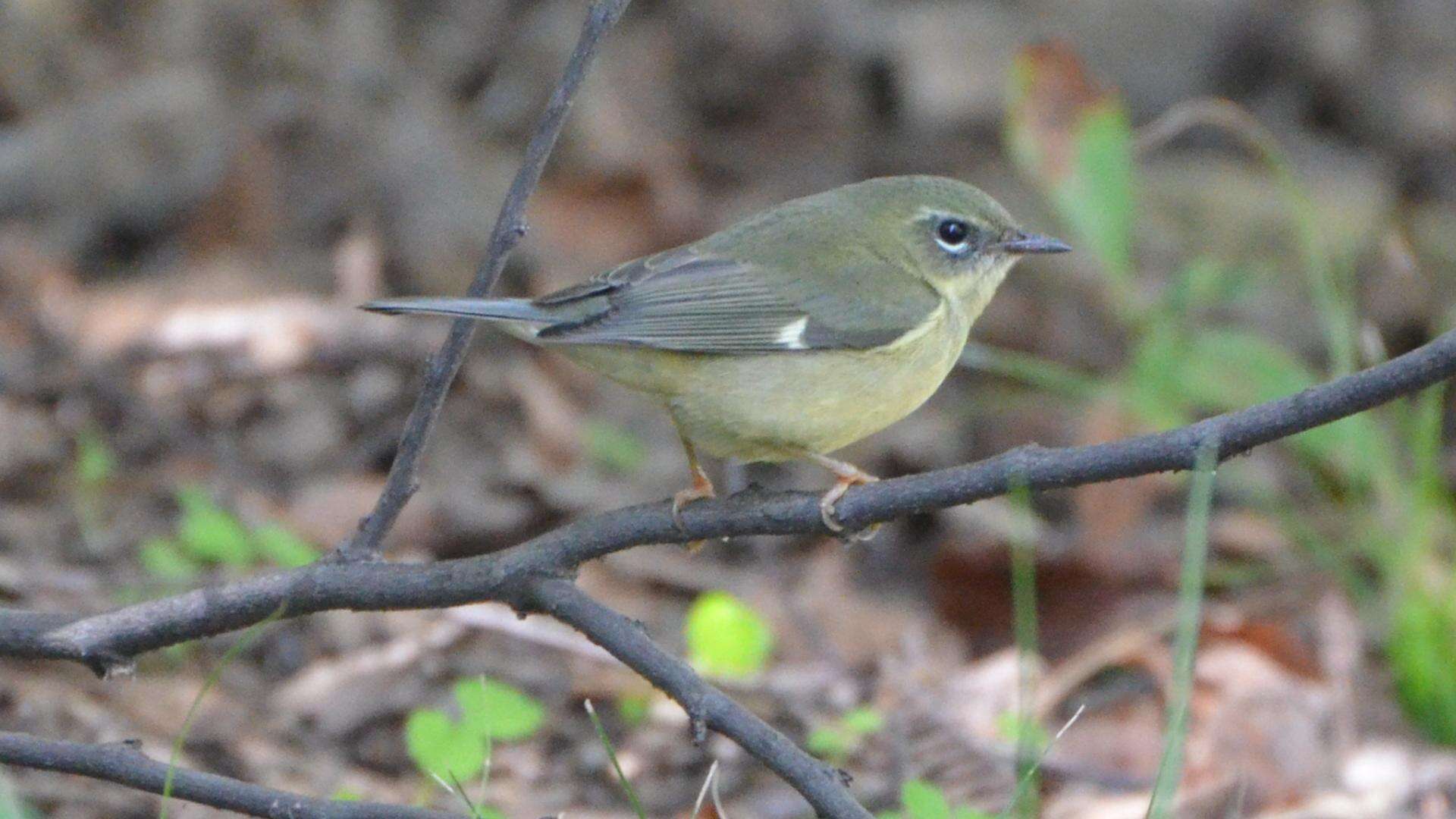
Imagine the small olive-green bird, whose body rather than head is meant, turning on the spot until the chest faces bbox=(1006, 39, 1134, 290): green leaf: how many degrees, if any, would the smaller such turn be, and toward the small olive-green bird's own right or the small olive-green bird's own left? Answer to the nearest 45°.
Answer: approximately 45° to the small olive-green bird's own left

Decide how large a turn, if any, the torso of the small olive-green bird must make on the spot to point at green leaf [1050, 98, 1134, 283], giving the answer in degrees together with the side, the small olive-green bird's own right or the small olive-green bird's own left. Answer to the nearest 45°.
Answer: approximately 45° to the small olive-green bird's own left

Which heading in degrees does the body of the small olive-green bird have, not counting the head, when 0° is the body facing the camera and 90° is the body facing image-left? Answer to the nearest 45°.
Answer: approximately 270°
